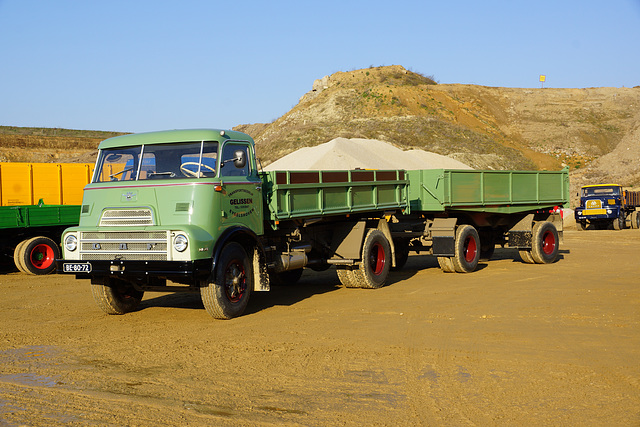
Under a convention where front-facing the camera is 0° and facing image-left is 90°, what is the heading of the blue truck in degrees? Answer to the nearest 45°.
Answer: approximately 45°

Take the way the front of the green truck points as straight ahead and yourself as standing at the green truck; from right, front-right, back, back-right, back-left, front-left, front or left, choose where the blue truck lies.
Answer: back

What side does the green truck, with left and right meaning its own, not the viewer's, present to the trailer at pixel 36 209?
right
